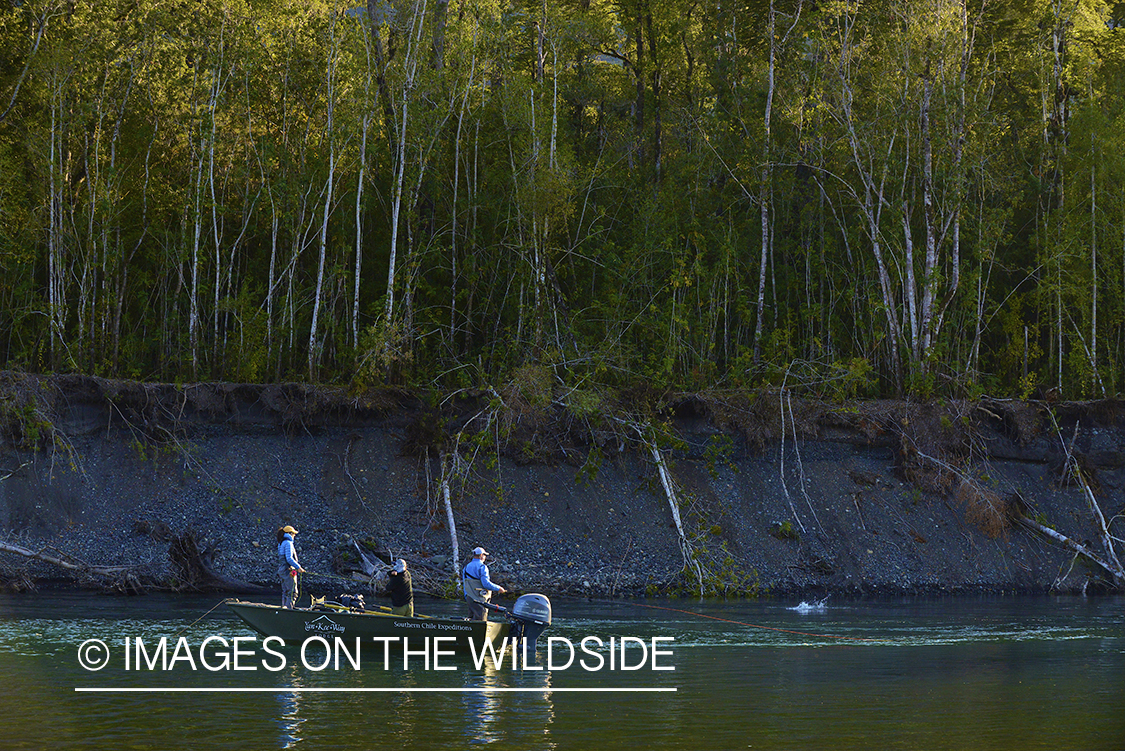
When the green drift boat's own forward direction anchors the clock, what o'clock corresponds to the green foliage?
The green foliage is roughly at 4 o'clock from the green drift boat.

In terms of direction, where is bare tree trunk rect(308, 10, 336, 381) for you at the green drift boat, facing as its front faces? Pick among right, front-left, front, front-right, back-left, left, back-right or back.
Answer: right

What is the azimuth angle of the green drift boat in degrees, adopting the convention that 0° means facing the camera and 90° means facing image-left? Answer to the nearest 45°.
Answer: approximately 90°

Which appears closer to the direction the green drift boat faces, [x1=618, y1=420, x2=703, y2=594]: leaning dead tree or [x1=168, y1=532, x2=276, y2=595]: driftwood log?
the driftwood log

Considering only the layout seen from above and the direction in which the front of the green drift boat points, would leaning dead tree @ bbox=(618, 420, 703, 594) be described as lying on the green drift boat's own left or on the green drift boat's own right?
on the green drift boat's own right

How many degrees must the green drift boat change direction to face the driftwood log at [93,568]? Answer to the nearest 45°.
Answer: approximately 45° to its right

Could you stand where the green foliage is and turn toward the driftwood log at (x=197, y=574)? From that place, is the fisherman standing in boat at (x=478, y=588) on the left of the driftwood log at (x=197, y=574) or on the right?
left

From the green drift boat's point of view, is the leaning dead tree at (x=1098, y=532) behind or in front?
behind
